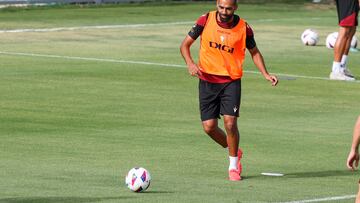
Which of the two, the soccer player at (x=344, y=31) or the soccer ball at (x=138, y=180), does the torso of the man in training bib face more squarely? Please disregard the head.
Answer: the soccer ball

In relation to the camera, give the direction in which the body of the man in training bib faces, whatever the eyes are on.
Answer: toward the camera

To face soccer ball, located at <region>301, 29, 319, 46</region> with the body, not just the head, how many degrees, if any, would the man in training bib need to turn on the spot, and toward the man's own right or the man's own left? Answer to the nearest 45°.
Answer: approximately 180°

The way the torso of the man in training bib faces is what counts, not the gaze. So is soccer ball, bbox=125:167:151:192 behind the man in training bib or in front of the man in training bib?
in front

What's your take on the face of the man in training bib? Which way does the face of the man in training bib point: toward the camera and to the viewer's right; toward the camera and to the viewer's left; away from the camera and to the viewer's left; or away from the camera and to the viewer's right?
toward the camera and to the viewer's left
